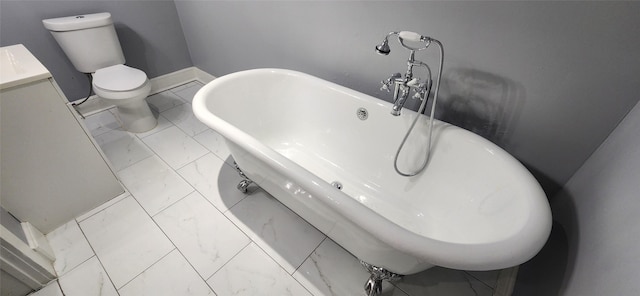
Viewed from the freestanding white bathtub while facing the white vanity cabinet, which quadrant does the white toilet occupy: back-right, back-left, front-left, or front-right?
front-right

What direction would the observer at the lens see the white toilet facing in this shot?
facing the viewer and to the right of the viewer

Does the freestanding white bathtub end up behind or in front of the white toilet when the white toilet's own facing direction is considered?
in front

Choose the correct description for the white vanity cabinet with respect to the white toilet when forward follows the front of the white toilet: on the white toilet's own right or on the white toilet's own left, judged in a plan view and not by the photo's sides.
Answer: on the white toilet's own right
